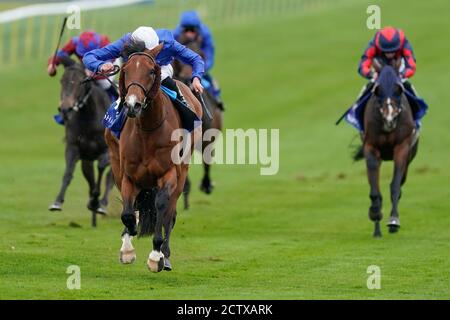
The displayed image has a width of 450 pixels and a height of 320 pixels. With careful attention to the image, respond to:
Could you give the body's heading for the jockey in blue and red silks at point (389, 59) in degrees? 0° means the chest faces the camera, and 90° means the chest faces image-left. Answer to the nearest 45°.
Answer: approximately 0°

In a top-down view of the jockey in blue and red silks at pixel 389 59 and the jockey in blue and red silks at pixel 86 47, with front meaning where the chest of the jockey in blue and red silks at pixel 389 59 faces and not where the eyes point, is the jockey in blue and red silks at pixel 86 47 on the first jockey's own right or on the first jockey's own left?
on the first jockey's own right

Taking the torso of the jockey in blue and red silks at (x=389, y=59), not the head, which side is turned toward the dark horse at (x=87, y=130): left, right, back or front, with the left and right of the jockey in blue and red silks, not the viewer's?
right

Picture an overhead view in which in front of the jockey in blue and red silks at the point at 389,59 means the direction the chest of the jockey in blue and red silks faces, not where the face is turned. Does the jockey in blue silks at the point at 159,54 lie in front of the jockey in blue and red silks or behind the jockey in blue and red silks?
in front

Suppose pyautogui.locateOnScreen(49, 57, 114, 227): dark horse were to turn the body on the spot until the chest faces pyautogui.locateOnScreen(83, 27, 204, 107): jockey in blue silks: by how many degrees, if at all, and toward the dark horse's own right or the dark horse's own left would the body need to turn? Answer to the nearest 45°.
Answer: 0° — it already faces them

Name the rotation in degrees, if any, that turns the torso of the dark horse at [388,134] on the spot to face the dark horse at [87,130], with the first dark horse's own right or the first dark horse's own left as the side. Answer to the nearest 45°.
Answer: approximately 90° to the first dark horse's own right

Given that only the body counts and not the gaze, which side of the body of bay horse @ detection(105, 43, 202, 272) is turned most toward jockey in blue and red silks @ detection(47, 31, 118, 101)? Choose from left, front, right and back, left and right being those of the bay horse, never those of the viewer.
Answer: back

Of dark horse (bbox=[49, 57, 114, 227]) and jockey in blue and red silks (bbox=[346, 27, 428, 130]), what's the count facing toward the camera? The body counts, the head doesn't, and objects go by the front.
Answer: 2

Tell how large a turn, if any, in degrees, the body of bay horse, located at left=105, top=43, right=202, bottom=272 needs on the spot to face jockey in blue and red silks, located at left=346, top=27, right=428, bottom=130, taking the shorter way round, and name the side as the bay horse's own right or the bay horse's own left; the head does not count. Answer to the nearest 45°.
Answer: approximately 135° to the bay horse's own left
